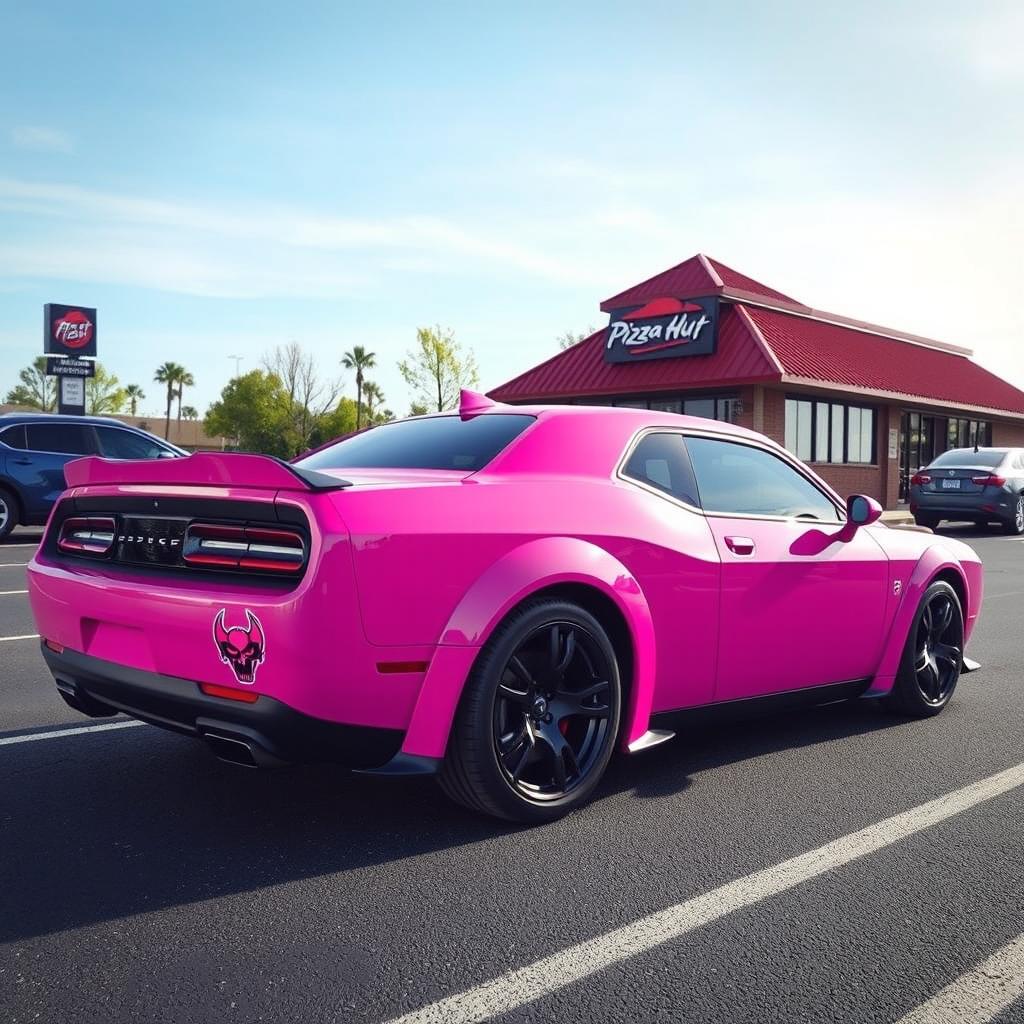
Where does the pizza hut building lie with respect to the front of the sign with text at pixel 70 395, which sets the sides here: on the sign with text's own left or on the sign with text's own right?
on the sign with text's own left

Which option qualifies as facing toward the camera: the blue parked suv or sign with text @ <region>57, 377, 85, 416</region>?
the sign with text

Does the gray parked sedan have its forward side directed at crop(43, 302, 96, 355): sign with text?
no

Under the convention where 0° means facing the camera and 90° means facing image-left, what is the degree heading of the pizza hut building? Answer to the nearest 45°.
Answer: approximately 45°

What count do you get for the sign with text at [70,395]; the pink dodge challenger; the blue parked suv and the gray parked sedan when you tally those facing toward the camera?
1

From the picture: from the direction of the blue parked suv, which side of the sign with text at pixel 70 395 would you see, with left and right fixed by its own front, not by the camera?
front

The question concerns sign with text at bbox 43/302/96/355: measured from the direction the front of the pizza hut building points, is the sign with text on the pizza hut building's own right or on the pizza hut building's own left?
on the pizza hut building's own right

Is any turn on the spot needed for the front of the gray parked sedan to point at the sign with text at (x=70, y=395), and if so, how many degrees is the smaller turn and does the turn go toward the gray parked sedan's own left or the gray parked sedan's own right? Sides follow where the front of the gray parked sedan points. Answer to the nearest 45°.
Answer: approximately 135° to the gray parked sedan's own left

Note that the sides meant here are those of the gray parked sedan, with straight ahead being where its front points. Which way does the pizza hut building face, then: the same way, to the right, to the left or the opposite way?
the opposite way

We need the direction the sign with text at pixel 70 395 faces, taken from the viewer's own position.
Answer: facing the viewer

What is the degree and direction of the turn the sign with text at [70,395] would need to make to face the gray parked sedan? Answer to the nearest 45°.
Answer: approximately 45° to its left

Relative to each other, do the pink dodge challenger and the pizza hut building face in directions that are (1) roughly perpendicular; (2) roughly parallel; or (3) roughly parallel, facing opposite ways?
roughly parallel, facing opposite ways

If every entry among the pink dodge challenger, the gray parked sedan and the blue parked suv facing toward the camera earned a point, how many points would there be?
0

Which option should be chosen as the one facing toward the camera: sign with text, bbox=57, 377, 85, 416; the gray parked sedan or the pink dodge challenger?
the sign with text
